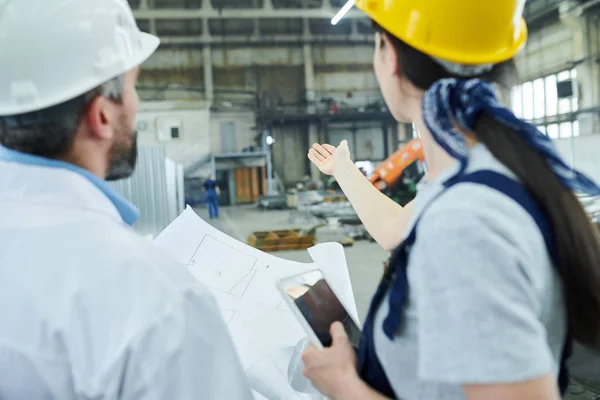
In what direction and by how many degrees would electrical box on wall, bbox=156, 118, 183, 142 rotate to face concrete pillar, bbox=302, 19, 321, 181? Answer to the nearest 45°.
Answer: approximately 90° to its left

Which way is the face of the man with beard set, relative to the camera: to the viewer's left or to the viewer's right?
to the viewer's right

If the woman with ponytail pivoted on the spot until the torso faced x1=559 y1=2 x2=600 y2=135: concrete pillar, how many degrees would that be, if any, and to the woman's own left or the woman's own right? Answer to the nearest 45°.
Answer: approximately 45° to the woman's own right

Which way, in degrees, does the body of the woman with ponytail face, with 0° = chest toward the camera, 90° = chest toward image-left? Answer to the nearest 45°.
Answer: approximately 135°

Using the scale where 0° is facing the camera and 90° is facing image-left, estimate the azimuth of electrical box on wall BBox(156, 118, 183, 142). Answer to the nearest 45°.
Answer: approximately 0°

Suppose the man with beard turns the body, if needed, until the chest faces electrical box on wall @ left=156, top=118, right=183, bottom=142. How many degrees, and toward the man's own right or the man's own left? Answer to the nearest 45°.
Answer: approximately 45° to the man's own left

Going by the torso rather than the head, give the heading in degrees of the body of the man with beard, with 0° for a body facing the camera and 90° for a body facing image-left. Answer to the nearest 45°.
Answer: approximately 225°
